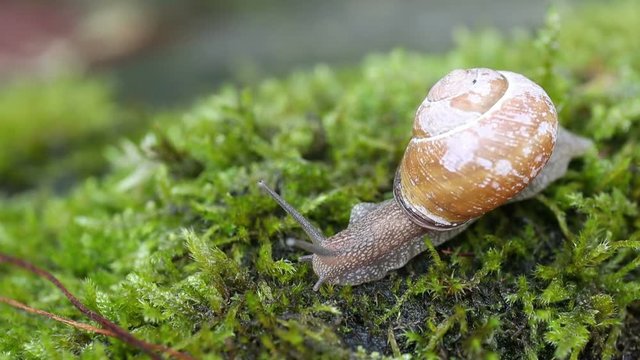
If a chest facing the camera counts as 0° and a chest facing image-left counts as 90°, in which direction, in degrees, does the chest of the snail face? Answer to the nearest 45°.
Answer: approximately 45°
